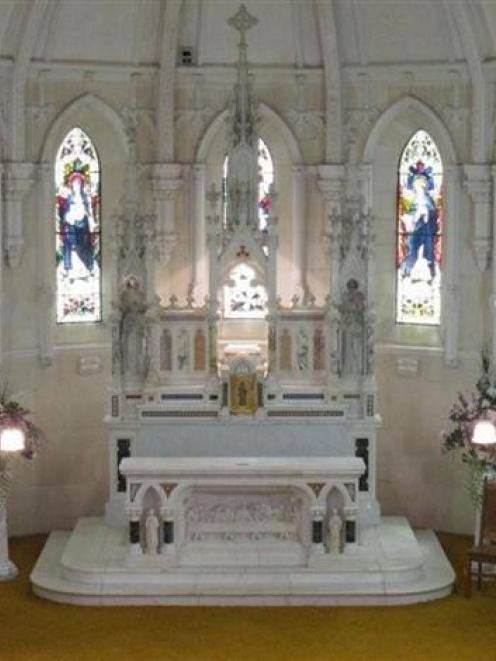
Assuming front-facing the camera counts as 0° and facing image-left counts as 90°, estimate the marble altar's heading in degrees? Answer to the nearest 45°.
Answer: approximately 0°

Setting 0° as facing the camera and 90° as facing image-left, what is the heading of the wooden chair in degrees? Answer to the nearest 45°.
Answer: approximately 45°

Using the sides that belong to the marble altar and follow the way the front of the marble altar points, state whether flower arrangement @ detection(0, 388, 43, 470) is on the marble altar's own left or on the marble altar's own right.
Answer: on the marble altar's own right

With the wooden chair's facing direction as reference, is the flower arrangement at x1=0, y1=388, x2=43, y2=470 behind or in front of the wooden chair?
in front

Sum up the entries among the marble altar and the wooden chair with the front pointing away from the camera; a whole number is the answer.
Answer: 0

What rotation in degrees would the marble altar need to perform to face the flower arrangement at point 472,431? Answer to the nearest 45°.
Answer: approximately 90° to its left
